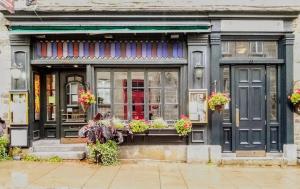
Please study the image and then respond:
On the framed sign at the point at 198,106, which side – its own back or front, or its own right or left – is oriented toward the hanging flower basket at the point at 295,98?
left

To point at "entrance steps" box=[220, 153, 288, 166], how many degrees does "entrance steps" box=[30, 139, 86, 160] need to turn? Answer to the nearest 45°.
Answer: approximately 90° to its left

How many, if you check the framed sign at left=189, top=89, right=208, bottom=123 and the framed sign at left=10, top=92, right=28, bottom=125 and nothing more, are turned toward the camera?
2

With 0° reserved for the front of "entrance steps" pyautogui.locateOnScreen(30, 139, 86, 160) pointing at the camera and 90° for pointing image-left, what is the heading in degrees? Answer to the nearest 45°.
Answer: approximately 0°

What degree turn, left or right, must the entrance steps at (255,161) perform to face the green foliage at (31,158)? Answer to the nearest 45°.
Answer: approximately 90° to its right

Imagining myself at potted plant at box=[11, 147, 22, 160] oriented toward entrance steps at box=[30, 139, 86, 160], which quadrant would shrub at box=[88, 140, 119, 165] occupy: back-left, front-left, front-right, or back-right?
front-right

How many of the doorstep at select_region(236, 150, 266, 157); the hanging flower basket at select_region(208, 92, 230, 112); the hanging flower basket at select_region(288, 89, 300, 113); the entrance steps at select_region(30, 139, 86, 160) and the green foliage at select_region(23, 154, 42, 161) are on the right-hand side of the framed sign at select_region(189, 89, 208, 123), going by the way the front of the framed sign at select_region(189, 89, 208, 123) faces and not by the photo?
2

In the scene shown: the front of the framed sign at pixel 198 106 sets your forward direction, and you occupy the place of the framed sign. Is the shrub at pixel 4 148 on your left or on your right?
on your right

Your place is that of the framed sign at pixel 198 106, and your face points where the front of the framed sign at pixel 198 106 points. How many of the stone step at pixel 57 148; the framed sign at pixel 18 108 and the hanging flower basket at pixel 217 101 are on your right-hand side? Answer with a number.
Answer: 2

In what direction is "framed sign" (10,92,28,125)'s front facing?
toward the camera

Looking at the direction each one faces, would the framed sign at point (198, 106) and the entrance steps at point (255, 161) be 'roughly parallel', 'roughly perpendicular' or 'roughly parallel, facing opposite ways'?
roughly parallel

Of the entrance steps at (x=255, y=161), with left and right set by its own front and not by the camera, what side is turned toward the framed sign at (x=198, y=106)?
right

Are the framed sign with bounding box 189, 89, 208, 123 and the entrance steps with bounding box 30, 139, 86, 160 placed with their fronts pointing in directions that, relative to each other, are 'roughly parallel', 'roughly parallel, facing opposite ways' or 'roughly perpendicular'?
roughly parallel

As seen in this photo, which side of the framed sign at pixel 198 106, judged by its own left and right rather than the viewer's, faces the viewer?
front

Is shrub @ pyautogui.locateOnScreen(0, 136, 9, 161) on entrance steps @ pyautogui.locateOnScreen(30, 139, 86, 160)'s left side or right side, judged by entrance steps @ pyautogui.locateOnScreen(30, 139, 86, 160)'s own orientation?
on its right

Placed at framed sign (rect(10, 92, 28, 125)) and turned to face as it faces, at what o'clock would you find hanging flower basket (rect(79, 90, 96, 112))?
The hanging flower basket is roughly at 10 o'clock from the framed sign.

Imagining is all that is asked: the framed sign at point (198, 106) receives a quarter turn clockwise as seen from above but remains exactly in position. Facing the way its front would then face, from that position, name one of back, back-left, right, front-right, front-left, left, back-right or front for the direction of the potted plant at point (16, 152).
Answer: front
